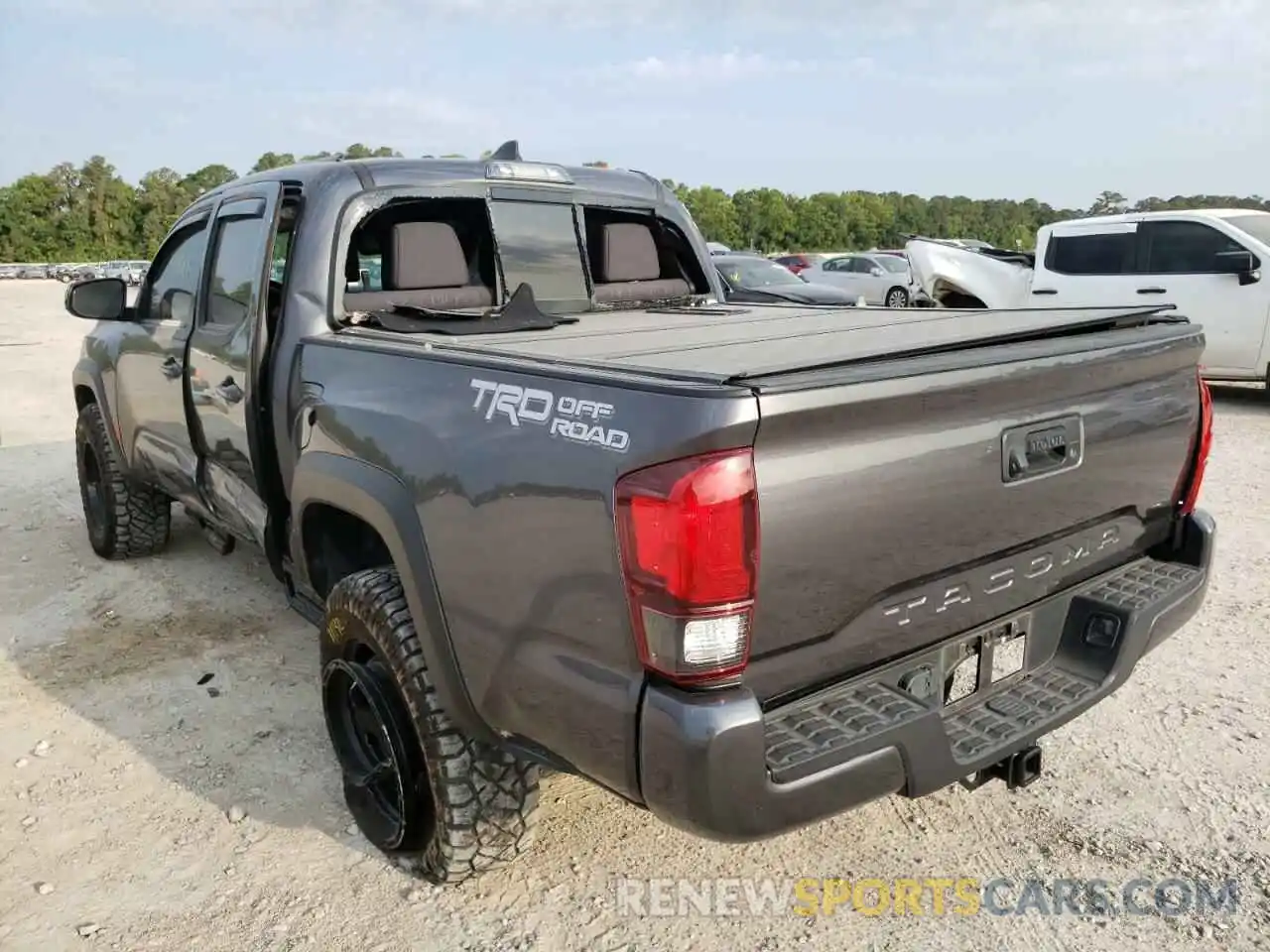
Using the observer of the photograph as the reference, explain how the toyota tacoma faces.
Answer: facing away from the viewer and to the left of the viewer

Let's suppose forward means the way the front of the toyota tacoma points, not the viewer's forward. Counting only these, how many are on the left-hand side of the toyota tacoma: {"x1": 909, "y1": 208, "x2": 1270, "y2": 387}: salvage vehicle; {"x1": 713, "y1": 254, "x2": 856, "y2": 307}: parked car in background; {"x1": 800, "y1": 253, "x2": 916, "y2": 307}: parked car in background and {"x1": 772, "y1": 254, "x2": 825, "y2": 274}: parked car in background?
0

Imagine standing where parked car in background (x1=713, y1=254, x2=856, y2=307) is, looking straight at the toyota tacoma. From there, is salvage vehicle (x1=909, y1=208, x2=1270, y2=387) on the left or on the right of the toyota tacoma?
left

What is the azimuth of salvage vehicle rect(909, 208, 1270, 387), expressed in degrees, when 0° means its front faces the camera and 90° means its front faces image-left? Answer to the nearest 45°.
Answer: approximately 270°

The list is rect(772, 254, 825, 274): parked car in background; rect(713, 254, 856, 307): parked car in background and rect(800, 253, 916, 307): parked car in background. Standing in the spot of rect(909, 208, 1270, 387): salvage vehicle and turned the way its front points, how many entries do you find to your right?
0

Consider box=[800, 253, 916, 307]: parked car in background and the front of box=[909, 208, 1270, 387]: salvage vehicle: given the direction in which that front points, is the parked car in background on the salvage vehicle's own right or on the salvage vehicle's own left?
on the salvage vehicle's own left

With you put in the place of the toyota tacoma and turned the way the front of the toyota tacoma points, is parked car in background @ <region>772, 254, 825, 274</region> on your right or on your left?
on your right

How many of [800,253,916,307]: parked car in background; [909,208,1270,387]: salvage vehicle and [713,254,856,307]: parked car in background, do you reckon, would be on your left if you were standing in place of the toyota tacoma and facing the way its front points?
0

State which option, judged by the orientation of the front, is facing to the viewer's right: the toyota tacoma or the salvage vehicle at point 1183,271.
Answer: the salvage vehicle

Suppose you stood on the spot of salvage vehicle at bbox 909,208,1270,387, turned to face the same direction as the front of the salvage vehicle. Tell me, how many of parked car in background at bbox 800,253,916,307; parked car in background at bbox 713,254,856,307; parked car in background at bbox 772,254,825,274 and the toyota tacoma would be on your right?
1

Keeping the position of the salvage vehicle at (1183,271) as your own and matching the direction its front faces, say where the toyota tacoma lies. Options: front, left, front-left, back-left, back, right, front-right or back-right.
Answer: right

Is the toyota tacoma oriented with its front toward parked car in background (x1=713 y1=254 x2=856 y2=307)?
no

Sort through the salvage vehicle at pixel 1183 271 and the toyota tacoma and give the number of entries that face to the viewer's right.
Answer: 1

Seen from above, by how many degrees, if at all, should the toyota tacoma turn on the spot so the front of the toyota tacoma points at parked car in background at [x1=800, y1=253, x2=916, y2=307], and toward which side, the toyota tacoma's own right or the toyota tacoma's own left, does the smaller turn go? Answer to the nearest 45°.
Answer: approximately 45° to the toyota tacoma's own right

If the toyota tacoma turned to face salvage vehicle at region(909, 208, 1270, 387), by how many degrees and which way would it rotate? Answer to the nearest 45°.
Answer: approximately 90° to its right
